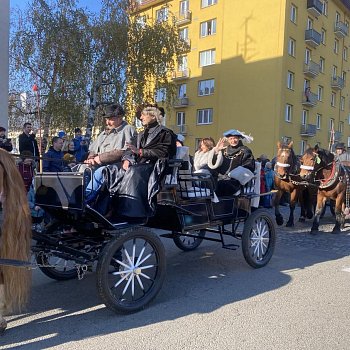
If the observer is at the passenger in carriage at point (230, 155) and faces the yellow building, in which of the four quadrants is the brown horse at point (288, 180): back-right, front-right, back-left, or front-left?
front-right

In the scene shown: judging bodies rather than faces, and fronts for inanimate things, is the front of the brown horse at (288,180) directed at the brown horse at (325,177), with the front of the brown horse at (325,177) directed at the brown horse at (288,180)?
no

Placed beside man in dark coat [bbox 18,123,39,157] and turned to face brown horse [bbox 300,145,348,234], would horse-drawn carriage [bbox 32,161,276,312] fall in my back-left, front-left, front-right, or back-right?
front-right

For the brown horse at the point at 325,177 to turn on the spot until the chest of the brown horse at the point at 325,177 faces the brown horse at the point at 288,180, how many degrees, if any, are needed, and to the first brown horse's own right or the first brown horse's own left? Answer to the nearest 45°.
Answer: approximately 90° to the first brown horse's own right

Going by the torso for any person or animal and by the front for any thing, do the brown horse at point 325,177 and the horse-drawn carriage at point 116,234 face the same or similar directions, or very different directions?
same or similar directions

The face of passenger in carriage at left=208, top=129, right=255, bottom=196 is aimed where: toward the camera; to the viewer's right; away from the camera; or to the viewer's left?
toward the camera

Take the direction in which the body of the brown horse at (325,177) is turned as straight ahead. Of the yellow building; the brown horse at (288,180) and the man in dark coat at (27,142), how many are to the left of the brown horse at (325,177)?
0

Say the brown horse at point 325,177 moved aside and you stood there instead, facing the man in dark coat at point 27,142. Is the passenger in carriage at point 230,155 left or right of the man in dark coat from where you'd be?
left

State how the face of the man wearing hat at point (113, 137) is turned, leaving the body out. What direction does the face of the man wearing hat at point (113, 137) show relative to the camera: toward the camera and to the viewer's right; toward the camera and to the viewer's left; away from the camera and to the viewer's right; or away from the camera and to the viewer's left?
toward the camera and to the viewer's left

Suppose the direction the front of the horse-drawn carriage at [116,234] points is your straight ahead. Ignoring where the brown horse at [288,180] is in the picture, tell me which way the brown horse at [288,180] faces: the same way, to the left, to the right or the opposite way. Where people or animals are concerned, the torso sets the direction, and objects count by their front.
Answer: the same way
